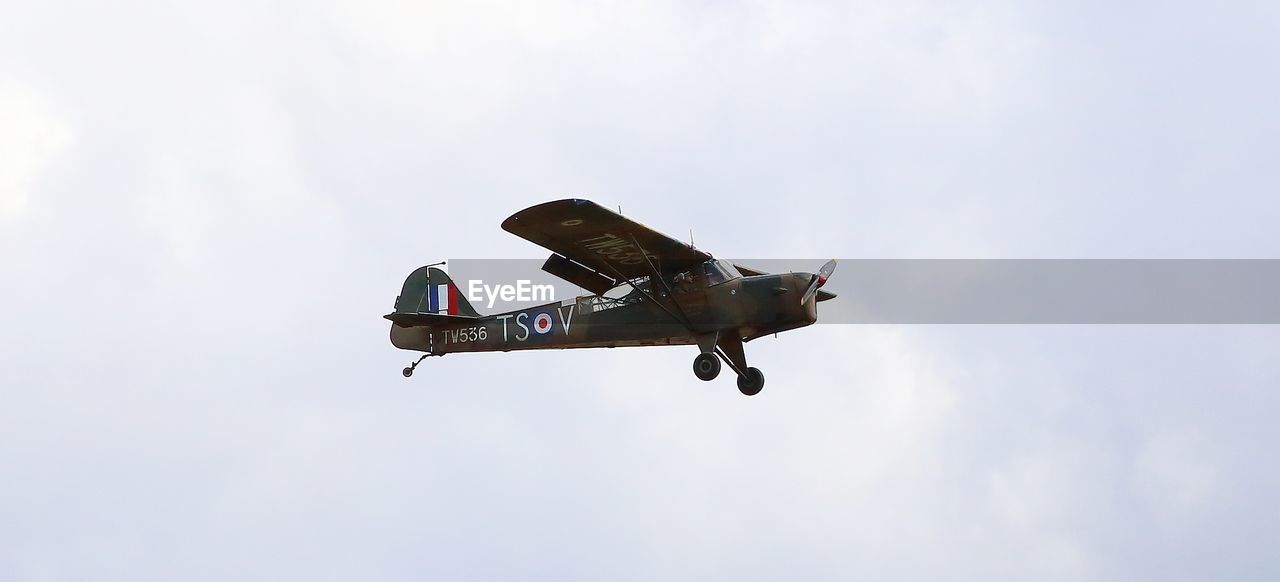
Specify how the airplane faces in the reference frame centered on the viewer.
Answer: facing the viewer and to the right of the viewer
